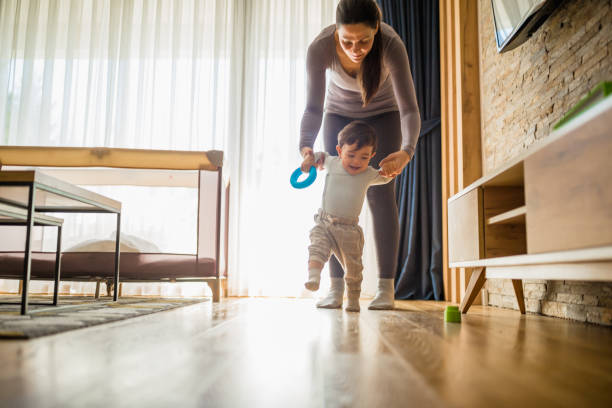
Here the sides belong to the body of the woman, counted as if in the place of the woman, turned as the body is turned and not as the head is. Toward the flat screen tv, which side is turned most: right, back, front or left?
left

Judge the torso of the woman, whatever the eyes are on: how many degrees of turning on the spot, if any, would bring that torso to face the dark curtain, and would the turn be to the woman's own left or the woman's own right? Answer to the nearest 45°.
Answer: approximately 180°

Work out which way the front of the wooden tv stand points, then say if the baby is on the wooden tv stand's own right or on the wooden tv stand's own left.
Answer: on the wooden tv stand's own right

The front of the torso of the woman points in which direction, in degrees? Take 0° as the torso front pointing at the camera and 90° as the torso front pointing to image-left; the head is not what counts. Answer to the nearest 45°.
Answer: approximately 0°

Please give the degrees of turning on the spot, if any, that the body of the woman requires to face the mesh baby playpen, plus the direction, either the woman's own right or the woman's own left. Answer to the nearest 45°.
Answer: approximately 135° to the woman's own right

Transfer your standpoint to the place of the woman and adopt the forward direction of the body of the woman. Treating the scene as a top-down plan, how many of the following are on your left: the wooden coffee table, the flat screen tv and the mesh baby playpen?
1

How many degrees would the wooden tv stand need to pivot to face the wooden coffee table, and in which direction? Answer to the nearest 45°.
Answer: approximately 45° to its right

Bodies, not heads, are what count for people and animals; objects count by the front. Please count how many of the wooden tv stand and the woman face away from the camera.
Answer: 0

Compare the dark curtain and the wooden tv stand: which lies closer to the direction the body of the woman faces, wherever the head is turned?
the wooden tv stand

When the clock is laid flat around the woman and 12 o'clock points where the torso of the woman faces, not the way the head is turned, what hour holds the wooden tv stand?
The wooden tv stand is roughly at 11 o'clock from the woman.

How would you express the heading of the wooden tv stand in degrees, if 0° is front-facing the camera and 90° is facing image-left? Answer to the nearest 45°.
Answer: approximately 45°
